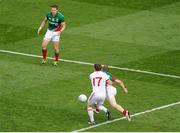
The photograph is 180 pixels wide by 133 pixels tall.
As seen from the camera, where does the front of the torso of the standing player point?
toward the camera
